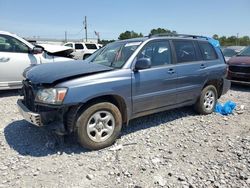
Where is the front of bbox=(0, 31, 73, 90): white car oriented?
to the viewer's right

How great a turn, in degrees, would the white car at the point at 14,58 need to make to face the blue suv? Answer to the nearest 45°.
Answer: approximately 45° to its right

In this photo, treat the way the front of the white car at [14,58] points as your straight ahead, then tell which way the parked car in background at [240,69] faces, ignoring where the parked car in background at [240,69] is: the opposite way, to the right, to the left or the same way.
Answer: the opposite way

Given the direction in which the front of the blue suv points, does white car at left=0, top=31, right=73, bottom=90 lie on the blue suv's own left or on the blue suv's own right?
on the blue suv's own right

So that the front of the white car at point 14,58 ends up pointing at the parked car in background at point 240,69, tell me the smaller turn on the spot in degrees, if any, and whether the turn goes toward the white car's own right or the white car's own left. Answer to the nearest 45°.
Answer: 0° — it already faces it

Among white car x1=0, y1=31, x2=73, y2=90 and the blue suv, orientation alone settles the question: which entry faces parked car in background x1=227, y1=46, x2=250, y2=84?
the white car

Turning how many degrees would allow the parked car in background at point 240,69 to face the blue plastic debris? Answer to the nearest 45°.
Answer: approximately 45° to its left

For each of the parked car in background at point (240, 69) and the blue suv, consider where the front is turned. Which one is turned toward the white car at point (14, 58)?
the parked car in background
